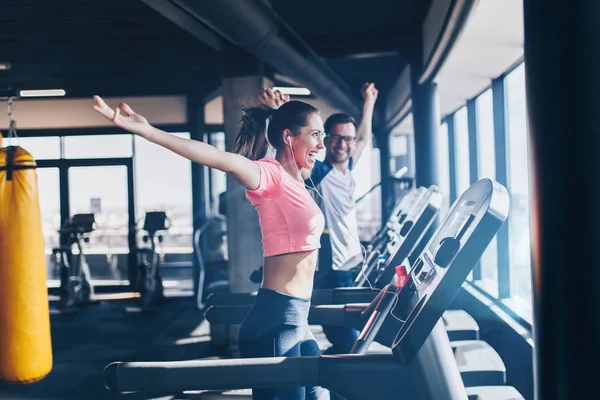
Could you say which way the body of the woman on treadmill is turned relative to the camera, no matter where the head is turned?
to the viewer's right

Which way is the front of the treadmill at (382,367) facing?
to the viewer's right

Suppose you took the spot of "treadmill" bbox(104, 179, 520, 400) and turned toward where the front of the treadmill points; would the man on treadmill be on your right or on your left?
on your left

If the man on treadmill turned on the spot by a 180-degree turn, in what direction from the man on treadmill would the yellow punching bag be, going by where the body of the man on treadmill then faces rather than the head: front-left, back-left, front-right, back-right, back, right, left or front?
front

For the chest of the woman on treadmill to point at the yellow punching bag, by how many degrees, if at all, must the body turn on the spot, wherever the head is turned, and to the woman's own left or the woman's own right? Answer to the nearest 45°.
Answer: approximately 135° to the woman's own left

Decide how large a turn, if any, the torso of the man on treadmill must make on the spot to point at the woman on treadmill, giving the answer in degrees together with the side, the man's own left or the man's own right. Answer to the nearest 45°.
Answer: approximately 45° to the man's own right

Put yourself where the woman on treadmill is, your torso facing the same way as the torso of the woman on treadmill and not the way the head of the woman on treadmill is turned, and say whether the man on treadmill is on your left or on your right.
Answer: on your left
